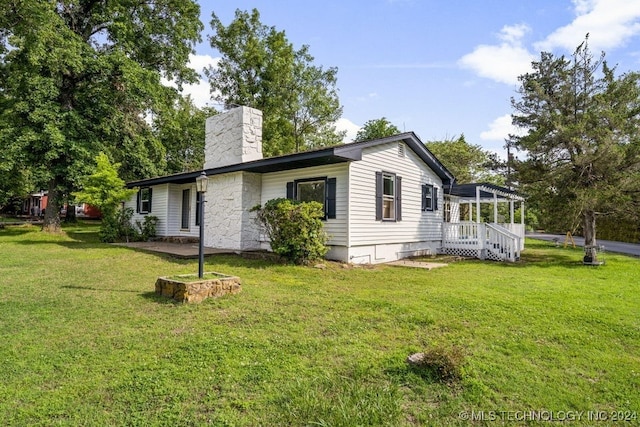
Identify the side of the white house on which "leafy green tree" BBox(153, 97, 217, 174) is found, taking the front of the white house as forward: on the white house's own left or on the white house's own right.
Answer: on the white house's own right

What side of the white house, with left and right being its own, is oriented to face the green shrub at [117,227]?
right

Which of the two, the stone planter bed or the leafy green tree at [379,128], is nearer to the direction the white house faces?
the stone planter bed

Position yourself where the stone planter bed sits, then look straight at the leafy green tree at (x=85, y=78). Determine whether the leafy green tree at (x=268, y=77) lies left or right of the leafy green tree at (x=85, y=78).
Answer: right

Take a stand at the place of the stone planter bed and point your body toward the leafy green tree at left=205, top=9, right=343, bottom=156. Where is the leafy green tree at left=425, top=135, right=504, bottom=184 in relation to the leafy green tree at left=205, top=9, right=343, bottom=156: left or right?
right

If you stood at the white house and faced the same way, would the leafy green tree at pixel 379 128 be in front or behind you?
behind
